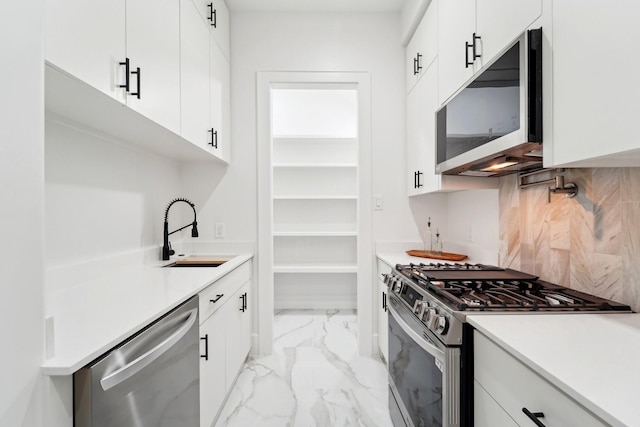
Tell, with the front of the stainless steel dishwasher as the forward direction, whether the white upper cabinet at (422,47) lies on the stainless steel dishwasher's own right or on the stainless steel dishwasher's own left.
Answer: on the stainless steel dishwasher's own left

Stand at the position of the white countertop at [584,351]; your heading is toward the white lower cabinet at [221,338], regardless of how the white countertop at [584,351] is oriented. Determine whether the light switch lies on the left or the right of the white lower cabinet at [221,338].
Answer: right

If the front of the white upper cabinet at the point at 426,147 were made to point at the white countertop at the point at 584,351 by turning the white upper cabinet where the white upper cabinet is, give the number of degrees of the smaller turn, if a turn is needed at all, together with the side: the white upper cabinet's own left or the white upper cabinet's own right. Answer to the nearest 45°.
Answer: approximately 90° to the white upper cabinet's own left

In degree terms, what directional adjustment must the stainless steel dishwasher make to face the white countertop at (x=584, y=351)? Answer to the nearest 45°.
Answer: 0° — it already faces it

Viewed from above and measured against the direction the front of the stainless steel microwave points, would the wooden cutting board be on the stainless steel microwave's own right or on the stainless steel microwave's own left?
on the stainless steel microwave's own right

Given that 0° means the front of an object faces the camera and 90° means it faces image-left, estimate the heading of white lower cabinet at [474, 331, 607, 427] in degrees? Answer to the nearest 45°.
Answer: approximately 45°

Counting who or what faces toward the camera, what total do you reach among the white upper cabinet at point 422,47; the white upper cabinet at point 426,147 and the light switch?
1

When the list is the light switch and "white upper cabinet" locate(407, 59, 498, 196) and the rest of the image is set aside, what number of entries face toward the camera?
1

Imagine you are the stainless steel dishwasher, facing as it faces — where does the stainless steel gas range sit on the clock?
The stainless steel gas range is roughly at 11 o'clock from the stainless steel dishwasher.

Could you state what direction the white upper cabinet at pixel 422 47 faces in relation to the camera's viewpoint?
facing to the left of the viewer

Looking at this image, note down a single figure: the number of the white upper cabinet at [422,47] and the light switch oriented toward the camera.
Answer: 1

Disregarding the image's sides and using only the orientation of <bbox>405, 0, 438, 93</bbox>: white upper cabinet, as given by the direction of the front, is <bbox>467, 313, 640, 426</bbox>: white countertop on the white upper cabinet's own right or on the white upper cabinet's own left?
on the white upper cabinet's own left

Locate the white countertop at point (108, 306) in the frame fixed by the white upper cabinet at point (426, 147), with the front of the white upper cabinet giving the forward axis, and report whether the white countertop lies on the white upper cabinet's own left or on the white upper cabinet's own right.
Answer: on the white upper cabinet's own left

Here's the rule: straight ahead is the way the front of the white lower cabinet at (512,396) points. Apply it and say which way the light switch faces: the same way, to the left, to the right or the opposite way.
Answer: to the left

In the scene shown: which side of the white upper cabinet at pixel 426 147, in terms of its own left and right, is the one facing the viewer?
left

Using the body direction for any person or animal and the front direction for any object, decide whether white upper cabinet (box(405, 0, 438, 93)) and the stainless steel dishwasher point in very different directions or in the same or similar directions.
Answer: very different directions
